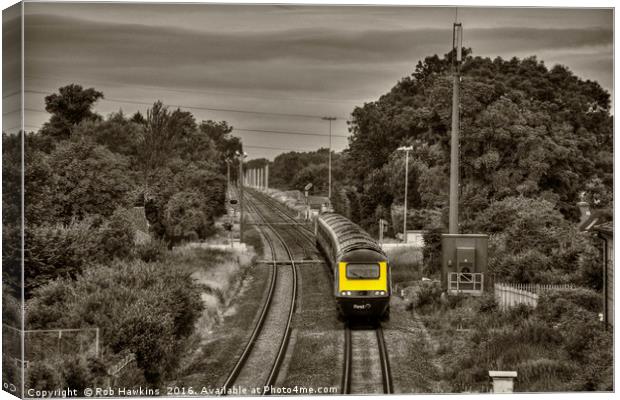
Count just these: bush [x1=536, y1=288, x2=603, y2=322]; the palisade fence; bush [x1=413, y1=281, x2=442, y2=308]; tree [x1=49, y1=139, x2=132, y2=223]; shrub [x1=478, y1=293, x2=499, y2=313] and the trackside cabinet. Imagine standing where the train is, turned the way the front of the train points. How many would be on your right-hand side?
1

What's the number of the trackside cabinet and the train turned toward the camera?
2

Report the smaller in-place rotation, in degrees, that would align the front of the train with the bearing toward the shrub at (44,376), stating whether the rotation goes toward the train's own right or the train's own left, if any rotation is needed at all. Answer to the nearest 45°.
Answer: approximately 45° to the train's own right

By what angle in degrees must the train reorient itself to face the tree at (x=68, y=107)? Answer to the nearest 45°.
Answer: approximately 90° to its right

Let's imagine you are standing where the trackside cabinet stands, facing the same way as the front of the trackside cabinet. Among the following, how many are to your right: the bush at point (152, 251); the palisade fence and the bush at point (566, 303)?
1

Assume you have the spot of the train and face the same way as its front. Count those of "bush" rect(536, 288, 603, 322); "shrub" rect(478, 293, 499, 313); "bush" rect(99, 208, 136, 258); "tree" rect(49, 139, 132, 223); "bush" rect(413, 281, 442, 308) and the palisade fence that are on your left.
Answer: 4

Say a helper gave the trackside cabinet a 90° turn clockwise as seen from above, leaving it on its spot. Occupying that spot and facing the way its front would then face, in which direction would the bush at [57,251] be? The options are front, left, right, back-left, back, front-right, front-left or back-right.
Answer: front

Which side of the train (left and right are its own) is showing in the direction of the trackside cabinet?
left

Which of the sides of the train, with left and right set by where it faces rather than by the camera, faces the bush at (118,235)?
right

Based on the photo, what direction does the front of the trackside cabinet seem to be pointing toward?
toward the camera

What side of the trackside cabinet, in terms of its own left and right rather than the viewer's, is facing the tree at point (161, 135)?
right

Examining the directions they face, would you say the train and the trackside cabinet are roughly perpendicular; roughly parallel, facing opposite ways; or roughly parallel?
roughly parallel

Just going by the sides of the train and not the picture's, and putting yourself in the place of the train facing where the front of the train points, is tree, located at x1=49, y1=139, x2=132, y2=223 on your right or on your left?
on your right

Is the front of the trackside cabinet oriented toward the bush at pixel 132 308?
no

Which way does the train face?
toward the camera

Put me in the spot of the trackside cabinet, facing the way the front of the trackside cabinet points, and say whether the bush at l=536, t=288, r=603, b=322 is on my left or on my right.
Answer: on my left

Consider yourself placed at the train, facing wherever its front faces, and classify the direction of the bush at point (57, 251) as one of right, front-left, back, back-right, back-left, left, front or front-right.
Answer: right
